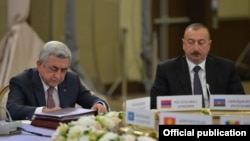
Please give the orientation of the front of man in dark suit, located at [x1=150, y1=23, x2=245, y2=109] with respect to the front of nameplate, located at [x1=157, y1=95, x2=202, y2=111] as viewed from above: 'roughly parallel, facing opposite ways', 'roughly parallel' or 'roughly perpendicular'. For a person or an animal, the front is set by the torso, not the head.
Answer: roughly parallel

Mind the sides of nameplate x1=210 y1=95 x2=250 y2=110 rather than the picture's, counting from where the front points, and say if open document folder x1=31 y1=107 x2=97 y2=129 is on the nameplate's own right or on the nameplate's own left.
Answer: on the nameplate's own right

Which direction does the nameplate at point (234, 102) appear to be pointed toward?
toward the camera

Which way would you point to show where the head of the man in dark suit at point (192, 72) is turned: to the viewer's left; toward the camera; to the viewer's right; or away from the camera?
toward the camera

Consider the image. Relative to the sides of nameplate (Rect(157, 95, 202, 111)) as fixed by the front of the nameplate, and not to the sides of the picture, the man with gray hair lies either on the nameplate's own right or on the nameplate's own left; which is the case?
on the nameplate's own right

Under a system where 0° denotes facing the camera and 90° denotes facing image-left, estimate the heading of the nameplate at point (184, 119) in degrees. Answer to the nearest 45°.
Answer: approximately 0°

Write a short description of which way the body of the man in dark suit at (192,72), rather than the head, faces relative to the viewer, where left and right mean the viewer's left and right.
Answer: facing the viewer

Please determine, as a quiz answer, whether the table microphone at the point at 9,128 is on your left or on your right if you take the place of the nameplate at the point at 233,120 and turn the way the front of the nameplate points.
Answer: on your right

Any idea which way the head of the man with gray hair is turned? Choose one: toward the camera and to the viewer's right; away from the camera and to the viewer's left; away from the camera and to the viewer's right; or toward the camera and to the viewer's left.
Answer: toward the camera and to the viewer's right
